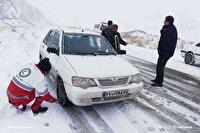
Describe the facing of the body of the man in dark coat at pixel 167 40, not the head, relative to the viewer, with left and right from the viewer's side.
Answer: facing to the left of the viewer

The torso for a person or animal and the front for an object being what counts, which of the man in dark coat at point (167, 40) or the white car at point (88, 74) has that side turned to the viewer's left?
the man in dark coat

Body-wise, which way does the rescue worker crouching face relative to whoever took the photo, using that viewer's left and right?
facing away from the viewer and to the right of the viewer

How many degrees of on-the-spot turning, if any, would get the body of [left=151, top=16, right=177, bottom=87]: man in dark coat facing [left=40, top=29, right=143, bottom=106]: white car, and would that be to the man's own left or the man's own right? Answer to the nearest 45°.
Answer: approximately 45° to the man's own left

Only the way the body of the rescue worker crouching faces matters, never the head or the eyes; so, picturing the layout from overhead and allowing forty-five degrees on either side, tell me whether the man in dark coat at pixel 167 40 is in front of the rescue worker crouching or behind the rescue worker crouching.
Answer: in front

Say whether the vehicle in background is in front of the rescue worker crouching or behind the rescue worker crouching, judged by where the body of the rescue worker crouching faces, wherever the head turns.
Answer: in front

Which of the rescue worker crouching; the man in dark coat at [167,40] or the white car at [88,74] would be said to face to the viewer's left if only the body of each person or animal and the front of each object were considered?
the man in dark coat
